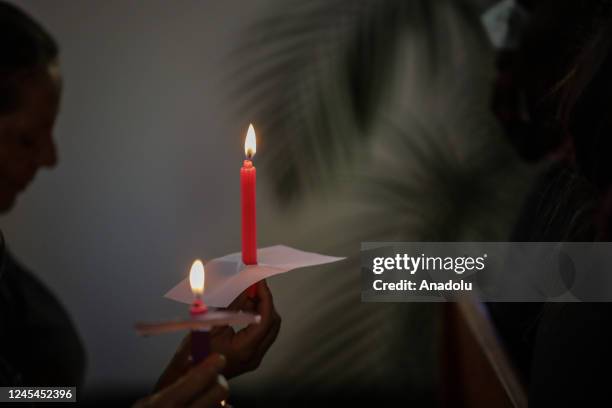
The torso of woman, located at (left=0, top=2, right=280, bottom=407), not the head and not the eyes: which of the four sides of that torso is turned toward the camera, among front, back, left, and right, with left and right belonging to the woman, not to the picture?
right

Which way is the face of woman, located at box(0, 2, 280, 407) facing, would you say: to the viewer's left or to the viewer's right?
to the viewer's right

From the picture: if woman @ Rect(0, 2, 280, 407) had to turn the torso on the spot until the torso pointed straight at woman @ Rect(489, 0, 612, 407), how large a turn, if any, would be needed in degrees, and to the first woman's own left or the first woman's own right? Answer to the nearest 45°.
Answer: approximately 45° to the first woman's own right
